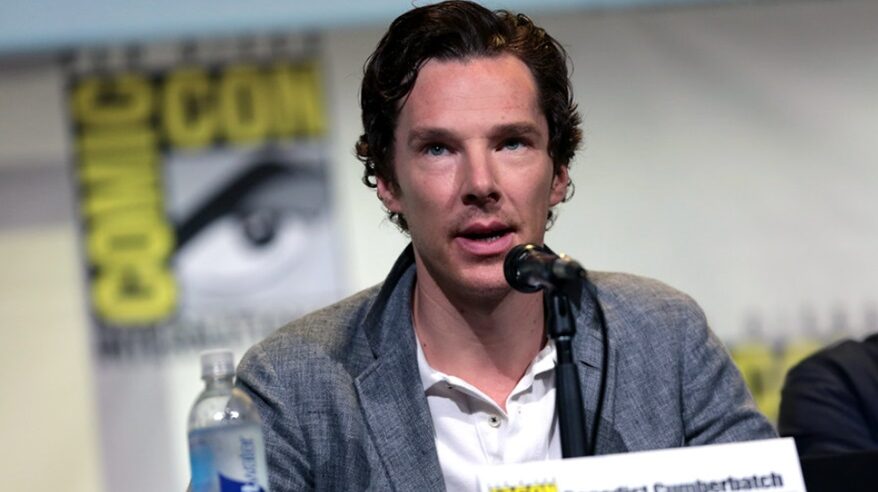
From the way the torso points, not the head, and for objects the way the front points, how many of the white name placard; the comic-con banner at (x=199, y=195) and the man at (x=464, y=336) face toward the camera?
3

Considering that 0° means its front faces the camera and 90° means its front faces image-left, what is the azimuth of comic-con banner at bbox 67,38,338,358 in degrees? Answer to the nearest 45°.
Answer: approximately 0°

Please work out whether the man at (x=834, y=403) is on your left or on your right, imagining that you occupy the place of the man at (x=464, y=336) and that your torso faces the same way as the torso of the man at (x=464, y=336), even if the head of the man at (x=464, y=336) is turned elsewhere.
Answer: on your left

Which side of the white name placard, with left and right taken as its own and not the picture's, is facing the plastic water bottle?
right

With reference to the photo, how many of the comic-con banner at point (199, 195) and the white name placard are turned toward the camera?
2

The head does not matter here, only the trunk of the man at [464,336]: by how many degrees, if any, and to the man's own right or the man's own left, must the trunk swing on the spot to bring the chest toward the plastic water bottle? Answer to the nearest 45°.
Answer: approximately 45° to the man's own right

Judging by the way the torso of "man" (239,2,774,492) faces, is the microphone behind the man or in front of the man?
in front

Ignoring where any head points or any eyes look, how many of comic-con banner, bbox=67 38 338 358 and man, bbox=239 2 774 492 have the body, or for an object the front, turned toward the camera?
2

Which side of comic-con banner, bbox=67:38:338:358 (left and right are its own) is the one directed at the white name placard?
front
